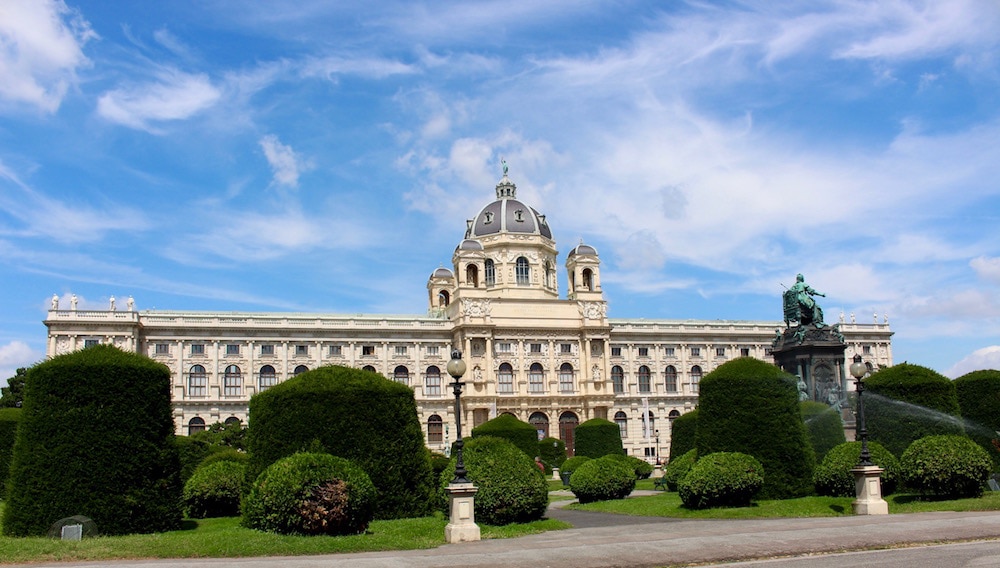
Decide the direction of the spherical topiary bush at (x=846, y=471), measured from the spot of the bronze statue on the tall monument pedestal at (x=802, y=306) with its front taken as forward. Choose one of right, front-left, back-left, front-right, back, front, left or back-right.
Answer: back-right

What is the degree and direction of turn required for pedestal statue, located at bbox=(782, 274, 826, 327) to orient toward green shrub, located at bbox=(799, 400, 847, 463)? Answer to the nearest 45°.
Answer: approximately 135° to its right

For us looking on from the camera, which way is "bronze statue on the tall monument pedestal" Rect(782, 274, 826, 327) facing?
facing away from the viewer and to the right of the viewer

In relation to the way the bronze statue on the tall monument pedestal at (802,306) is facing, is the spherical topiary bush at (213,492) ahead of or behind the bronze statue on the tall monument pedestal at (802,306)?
behind

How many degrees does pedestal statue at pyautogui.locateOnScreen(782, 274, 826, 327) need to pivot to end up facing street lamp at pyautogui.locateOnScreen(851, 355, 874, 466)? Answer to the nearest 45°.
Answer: approximately 135° to its right

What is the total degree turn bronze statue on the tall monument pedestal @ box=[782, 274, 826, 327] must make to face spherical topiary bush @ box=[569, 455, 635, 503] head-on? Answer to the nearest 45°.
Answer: approximately 180°

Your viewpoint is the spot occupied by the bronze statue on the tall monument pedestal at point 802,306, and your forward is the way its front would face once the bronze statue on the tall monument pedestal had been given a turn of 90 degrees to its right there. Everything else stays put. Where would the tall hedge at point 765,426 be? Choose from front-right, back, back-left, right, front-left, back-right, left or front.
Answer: front-right
